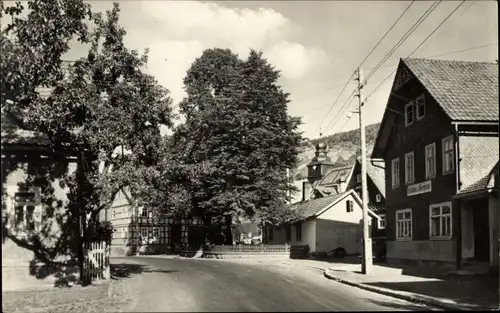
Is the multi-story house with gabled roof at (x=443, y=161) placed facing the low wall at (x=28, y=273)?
yes

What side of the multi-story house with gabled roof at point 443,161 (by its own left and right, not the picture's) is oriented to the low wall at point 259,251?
right

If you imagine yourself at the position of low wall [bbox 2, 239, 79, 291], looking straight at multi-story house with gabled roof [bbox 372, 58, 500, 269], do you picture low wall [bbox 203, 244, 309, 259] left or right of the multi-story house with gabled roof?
left

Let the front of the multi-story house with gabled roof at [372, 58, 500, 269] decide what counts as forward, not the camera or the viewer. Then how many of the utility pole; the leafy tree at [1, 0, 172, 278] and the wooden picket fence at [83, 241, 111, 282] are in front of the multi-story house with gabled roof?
3

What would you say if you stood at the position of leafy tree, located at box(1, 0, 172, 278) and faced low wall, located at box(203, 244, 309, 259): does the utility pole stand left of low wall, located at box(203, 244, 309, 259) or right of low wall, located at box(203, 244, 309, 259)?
right

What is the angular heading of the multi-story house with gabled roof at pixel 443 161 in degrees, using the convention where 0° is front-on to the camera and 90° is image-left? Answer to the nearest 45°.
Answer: approximately 45°

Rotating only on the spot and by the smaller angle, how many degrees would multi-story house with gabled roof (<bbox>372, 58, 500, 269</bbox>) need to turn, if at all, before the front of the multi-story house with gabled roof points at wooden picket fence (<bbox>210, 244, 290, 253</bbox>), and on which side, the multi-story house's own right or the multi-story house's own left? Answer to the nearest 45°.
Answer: approximately 90° to the multi-story house's own right

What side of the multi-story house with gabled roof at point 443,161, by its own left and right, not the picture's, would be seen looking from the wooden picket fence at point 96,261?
front

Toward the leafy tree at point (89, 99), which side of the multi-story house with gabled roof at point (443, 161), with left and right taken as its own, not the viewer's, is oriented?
front

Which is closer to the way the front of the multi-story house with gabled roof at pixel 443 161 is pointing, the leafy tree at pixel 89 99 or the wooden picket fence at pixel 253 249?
the leafy tree
